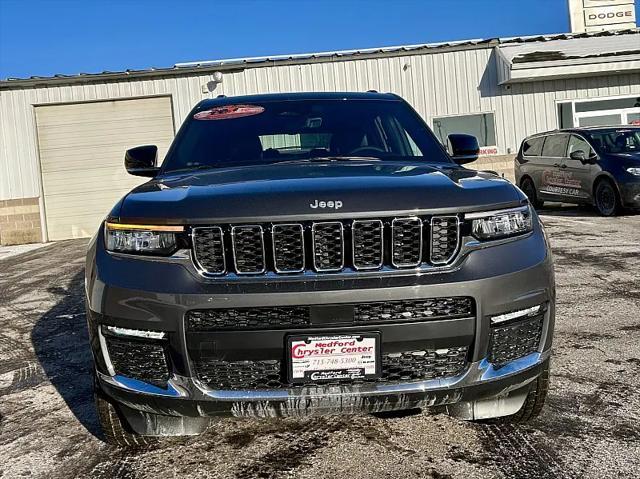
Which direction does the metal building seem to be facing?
toward the camera

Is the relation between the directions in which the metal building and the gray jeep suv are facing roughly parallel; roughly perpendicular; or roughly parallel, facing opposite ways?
roughly parallel

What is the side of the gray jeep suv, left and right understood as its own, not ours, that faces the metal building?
back

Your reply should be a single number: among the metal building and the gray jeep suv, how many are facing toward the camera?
2

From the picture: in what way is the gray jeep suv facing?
toward the camera

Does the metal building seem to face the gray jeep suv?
yes
